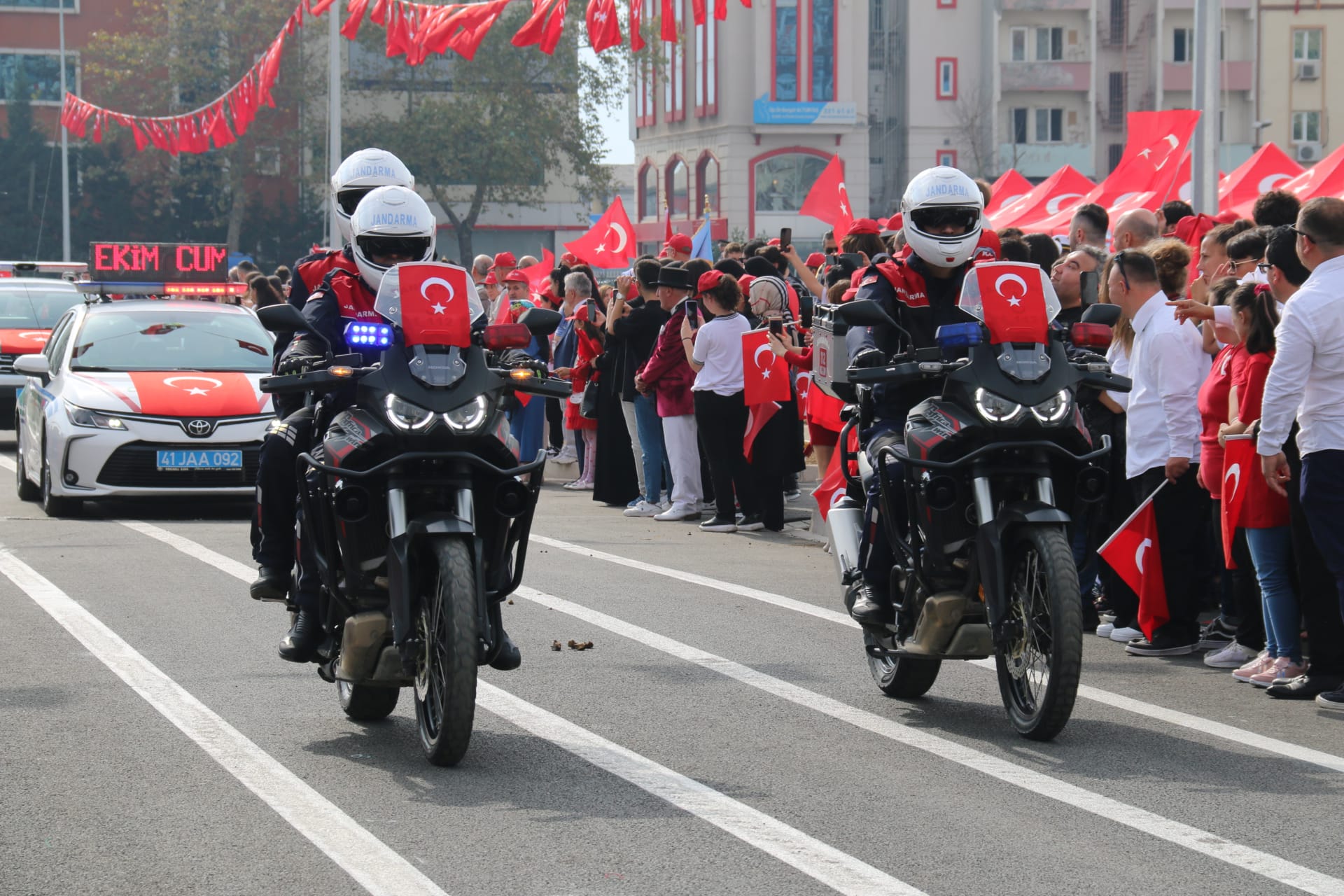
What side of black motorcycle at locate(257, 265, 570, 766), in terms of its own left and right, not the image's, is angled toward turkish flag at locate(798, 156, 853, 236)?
back

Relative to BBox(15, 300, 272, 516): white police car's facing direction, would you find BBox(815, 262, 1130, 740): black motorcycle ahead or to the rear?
ahead

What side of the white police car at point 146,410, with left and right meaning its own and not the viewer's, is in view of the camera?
front

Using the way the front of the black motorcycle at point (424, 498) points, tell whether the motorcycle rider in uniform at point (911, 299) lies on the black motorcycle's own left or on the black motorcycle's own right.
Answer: on the black motorcycle's own left

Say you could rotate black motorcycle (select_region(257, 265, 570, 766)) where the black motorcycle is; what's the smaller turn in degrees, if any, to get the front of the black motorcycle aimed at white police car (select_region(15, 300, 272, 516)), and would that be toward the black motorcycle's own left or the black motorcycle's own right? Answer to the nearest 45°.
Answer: approximately 180°

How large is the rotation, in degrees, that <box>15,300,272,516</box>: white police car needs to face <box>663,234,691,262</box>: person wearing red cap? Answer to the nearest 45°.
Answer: approximately 135° to its left

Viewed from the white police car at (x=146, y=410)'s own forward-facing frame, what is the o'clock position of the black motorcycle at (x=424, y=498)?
The black motorcycle is roughly at 12 o'clock from the white police car.

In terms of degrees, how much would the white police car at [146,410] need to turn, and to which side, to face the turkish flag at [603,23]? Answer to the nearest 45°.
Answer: approximately 135° to its left

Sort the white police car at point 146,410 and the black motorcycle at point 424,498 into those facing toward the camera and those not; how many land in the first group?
2

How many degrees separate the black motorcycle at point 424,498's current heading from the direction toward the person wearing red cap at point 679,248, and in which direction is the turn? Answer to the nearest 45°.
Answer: approximately 180°

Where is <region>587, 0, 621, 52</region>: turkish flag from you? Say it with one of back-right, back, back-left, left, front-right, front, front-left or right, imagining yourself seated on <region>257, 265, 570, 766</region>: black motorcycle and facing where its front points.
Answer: back
